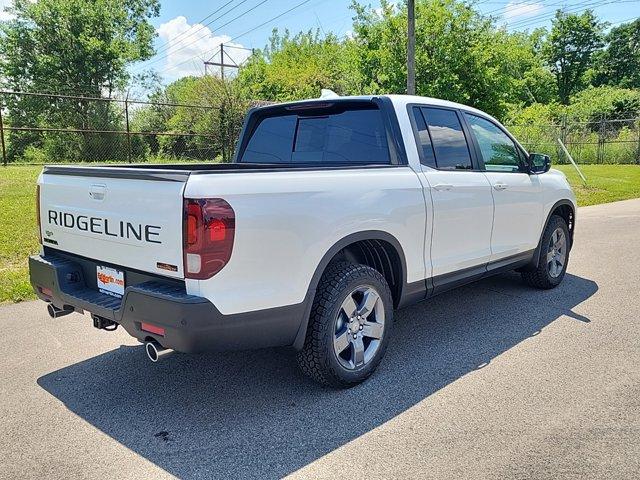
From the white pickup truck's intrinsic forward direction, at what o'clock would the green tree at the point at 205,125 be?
The green tree is roughly at 10 o'clock from the white pickup truck.

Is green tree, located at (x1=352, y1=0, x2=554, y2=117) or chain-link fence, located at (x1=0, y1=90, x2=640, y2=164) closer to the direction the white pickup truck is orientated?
the green tree

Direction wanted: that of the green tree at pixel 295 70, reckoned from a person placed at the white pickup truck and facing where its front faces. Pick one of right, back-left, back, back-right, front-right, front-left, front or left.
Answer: front-left

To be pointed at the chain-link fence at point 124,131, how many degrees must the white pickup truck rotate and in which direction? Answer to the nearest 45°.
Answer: approximately 45° to its left

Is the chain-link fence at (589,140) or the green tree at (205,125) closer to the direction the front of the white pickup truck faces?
the chain-link fence

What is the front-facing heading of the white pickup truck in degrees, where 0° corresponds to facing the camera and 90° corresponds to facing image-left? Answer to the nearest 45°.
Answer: approximately 225°

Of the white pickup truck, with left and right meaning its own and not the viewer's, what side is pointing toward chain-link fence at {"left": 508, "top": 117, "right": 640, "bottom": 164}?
front
